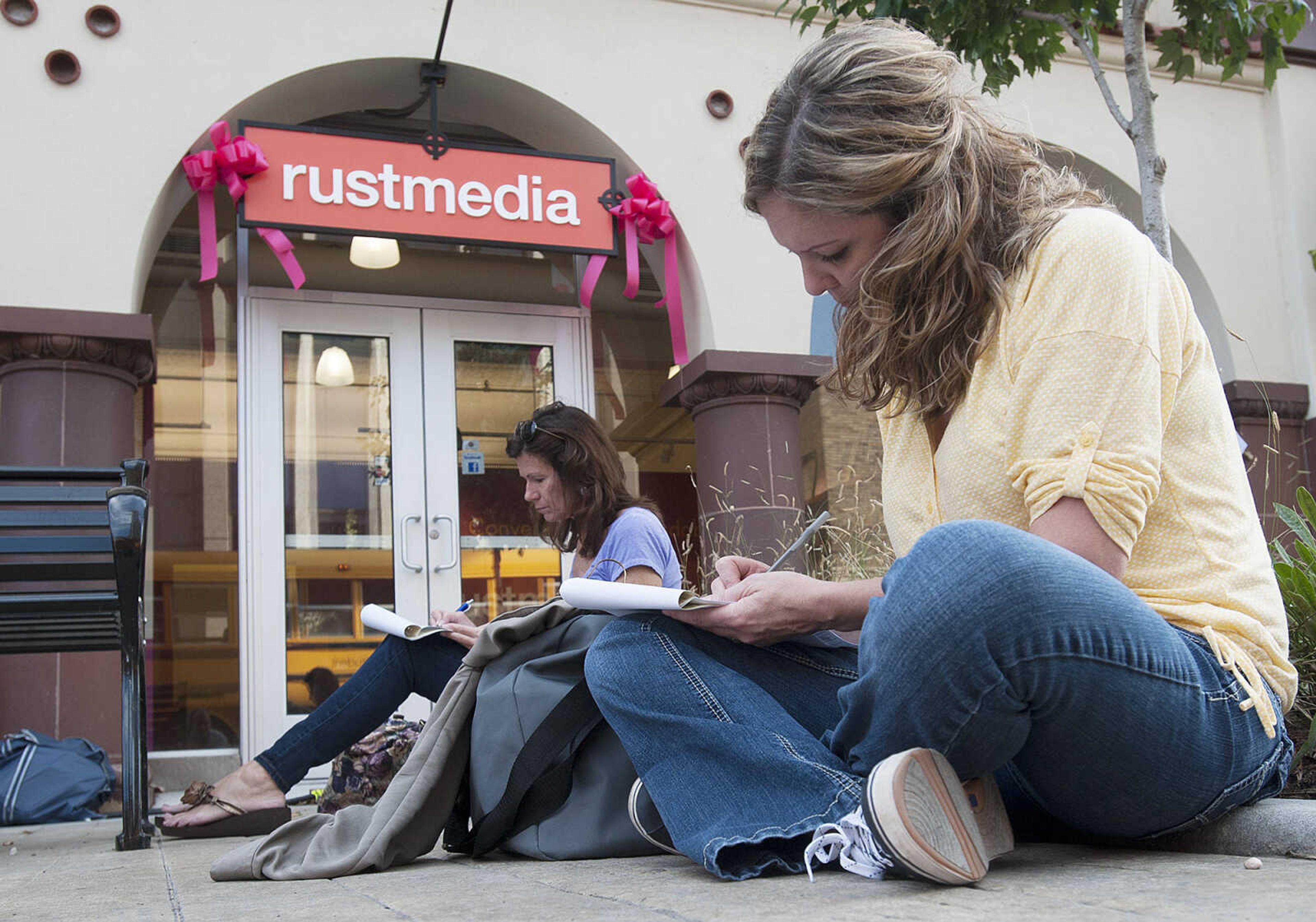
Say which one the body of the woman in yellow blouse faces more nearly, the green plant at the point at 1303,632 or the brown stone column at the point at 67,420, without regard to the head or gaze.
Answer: the brown stone column

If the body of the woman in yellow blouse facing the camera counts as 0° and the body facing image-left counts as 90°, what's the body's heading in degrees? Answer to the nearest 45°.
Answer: approximately 90°

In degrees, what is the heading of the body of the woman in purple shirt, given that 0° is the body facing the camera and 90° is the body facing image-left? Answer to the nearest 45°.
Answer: approximately 90°

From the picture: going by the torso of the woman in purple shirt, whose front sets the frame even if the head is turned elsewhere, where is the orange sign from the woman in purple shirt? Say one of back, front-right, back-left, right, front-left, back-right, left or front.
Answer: right

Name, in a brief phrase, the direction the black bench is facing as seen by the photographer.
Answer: facing the viewer

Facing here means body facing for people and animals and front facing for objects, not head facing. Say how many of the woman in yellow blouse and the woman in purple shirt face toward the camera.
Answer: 0

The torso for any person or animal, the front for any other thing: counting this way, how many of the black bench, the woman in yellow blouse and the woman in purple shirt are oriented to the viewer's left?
2

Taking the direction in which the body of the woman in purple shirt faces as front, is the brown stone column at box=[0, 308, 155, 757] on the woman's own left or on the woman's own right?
on the woman's own right

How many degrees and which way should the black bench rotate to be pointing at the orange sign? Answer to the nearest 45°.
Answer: approximately 135° to its left

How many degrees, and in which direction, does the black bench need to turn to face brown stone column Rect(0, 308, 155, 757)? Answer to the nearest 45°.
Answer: approximately 180°

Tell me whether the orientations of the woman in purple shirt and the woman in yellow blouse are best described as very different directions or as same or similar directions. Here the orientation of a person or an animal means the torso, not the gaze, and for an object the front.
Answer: same or similar directions

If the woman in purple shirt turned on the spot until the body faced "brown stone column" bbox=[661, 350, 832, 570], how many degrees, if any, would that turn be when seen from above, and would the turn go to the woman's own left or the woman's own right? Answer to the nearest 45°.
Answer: approximately 135° to the woman's own right
